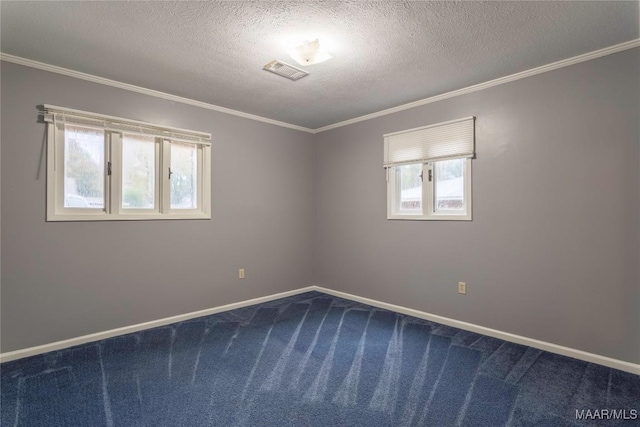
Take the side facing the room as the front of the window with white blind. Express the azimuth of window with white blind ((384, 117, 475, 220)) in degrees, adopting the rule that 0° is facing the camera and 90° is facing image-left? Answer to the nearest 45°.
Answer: approximately 45°

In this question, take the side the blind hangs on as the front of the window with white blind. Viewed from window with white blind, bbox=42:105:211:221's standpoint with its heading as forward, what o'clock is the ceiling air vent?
The ceiling air vent is roughly at 12 o'clock from the window with white blind.

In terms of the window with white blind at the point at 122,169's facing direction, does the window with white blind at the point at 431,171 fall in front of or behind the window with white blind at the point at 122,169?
in front

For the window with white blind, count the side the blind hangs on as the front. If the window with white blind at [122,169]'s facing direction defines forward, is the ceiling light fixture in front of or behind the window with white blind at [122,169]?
in front

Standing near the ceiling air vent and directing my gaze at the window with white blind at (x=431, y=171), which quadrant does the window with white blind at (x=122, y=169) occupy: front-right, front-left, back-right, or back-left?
back-left

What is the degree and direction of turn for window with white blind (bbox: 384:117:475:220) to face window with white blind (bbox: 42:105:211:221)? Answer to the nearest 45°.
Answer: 0° — it already faces it

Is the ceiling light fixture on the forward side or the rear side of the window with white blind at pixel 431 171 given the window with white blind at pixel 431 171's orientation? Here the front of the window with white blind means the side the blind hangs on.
on the forward side

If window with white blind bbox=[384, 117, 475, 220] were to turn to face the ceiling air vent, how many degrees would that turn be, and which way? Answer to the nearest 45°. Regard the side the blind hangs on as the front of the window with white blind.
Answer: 0° — it already faces it
